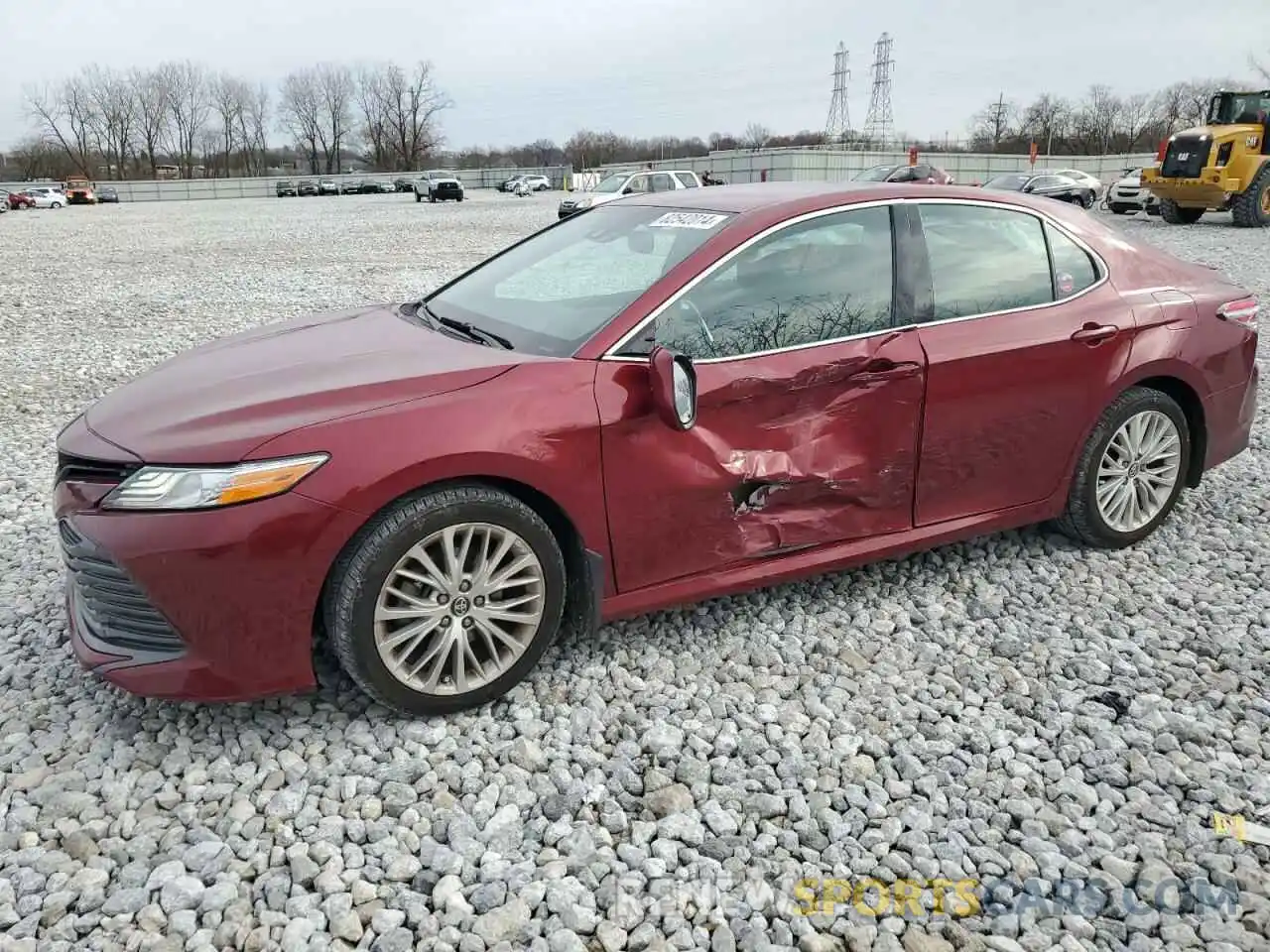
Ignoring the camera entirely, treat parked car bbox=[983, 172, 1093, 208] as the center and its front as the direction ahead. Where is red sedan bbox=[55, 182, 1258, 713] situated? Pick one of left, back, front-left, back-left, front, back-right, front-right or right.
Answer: front-left

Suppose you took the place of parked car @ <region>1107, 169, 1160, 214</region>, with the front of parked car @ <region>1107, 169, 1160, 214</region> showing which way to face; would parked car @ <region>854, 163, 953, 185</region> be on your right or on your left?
on your right

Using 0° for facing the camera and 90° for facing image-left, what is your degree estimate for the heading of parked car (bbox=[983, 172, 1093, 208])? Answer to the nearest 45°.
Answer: approximately 45°

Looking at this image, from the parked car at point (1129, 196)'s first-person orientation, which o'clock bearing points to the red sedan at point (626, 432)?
The red sedan is roughly at 12 o'clock from the parked car.

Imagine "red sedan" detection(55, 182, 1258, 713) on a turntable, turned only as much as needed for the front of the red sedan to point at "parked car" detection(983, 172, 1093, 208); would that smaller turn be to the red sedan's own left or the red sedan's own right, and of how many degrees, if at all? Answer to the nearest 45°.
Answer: approximately 180°

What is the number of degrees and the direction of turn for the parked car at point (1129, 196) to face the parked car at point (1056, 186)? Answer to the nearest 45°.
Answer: approximately 135° to its right

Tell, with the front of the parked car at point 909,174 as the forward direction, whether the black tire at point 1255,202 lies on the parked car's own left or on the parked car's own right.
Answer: on the parked car's own left
